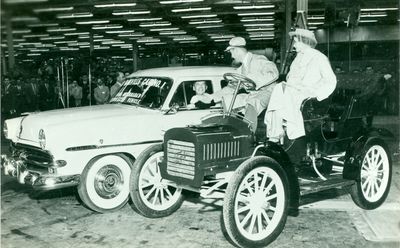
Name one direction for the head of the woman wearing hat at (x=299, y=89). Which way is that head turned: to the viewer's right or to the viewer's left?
to the viewer's left

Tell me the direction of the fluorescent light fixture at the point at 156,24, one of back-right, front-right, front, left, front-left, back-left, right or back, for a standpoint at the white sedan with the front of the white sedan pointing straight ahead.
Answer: back-right

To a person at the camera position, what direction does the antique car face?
facing the viewer and to the left of the viewer

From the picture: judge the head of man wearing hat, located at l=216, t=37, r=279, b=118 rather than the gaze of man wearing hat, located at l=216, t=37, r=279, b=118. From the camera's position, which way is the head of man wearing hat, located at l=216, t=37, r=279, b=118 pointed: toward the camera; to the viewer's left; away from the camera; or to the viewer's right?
to the viewer's left

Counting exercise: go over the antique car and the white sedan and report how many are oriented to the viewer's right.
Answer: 0

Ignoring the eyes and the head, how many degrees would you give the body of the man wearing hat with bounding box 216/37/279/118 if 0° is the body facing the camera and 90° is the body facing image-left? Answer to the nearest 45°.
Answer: approximately 90°

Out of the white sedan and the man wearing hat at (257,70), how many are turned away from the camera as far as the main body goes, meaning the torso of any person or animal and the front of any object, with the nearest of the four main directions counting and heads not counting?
0

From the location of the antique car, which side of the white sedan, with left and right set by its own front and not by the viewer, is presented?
left

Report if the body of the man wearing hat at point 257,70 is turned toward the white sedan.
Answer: yes

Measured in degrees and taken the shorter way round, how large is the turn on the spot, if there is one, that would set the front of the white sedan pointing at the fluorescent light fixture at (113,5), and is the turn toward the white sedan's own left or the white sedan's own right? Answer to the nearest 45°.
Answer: approximately 135° to the white sedan's own right

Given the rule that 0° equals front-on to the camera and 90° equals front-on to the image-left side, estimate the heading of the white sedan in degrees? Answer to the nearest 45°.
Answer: approximately 45°

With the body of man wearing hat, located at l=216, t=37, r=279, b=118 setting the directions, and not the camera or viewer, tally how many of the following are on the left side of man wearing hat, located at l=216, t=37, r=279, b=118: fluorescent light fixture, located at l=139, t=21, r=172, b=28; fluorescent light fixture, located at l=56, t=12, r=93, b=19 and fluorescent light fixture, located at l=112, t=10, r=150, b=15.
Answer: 0
